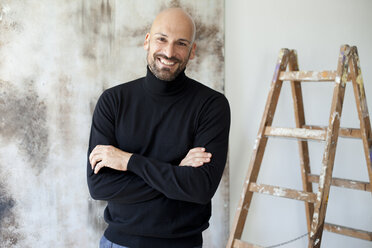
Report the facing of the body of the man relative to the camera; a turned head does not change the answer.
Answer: toward the camera

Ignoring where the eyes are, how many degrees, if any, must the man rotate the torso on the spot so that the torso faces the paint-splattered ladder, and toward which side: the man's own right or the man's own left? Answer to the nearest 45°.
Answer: approximately 135° to the man's own left
